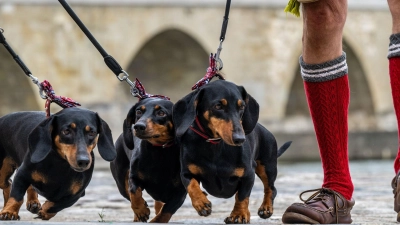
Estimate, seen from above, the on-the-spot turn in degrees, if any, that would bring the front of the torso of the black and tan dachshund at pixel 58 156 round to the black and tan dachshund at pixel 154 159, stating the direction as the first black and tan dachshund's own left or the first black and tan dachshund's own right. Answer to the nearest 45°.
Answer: approximately 45° to the first black and tan dachshund's own left

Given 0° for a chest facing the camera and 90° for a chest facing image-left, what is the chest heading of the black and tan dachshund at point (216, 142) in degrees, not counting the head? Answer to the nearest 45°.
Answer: approximately 45°

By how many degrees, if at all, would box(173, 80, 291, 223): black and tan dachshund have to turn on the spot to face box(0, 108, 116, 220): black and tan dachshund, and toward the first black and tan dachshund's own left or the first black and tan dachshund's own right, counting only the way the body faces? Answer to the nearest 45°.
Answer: approximately 45° to the first black and tan dachshund's own right

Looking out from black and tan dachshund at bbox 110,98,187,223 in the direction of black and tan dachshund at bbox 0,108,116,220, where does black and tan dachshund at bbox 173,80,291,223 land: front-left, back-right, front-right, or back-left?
back-left
